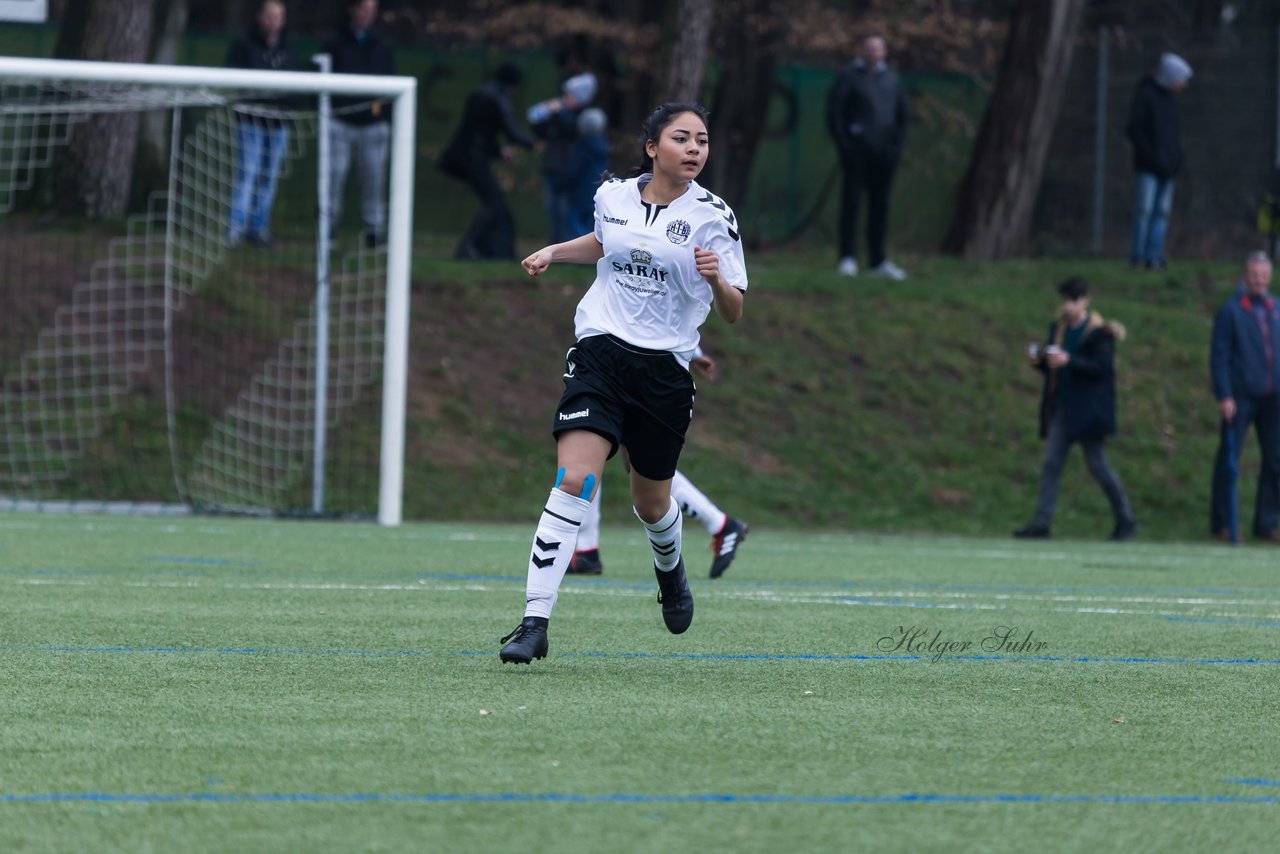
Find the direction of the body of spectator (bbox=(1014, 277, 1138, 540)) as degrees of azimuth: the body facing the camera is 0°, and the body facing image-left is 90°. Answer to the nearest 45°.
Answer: approximately 45°

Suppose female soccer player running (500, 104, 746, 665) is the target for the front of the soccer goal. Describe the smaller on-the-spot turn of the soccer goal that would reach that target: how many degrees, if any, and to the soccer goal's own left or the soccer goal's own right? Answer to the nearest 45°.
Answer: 0° — it already faces them

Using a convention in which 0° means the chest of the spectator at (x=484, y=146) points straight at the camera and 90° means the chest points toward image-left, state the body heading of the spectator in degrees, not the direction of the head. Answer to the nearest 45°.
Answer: approximately 270°

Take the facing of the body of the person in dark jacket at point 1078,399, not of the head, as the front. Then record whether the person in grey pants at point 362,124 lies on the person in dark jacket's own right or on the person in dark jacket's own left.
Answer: on the person in dark jacket's own right

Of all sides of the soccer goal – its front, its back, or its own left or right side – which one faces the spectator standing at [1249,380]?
left

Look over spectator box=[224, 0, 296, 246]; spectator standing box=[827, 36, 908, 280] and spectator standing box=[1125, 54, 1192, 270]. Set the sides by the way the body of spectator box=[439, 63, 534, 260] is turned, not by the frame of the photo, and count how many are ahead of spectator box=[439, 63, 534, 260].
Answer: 2

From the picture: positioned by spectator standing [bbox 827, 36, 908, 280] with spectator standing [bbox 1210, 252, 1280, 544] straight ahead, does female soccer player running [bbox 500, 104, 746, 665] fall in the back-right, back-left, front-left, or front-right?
front-right

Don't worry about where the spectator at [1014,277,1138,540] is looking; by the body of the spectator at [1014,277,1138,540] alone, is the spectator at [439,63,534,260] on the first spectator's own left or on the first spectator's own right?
on the first spectator's own right

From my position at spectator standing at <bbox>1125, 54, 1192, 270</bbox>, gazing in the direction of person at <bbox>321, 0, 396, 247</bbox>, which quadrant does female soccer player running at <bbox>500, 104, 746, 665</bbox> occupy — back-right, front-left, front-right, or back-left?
front-left

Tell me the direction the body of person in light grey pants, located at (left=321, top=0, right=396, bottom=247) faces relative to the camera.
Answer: toward the camera

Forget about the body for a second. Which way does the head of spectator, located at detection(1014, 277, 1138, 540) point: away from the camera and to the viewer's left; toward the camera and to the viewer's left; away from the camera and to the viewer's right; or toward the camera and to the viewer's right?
toward the camera and to the viewer's left
